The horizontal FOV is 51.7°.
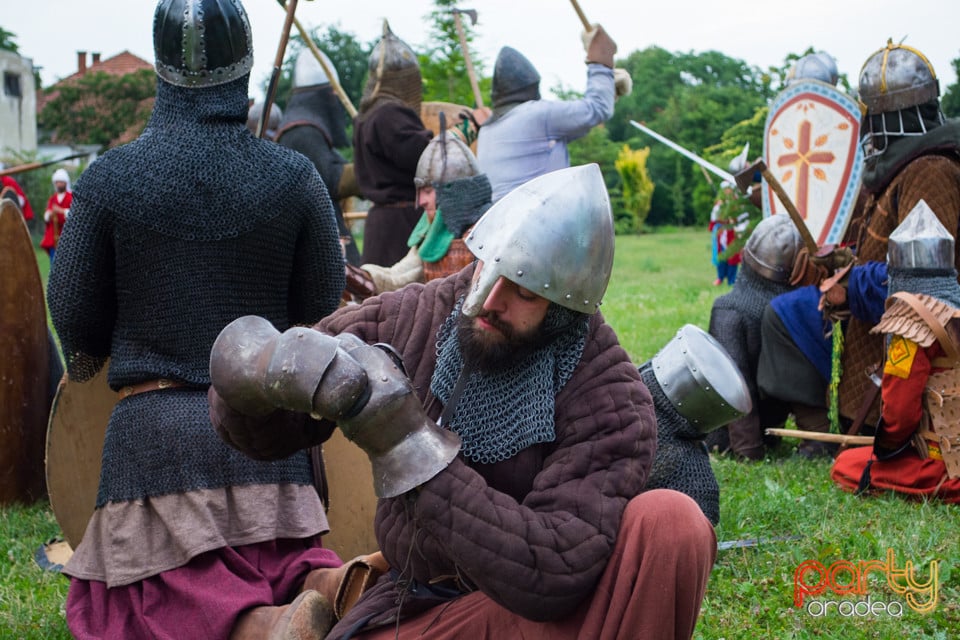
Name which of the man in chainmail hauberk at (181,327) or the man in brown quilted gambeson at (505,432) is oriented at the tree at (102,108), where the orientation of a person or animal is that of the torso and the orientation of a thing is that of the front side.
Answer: the man in chainmail hauberk at (181,327)

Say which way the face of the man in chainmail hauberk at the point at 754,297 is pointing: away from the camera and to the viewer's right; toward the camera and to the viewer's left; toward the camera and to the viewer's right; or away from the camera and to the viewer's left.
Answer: away from the camera and to the viewer's right

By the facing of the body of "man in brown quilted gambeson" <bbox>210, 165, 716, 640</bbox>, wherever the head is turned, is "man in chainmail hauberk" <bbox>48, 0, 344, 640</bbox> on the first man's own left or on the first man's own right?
on the first man's own right

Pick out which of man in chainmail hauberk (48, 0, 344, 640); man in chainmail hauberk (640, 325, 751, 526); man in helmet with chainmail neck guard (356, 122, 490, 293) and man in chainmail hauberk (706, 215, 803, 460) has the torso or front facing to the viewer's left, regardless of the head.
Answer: man in helmet with chainmail neck guard (356, 122, 490, 293)

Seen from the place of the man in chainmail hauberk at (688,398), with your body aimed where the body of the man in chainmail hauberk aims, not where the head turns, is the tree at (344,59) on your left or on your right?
on your left

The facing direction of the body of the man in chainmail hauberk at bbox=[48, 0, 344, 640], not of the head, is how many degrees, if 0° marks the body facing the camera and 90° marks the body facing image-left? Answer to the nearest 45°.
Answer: approximately 180°

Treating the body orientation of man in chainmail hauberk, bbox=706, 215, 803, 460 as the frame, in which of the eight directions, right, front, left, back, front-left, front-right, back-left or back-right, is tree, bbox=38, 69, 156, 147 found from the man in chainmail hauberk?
left

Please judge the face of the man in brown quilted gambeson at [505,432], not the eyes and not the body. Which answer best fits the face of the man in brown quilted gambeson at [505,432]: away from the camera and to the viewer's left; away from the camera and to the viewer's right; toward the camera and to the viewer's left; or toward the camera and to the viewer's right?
toward the camera and to the viewer's left
